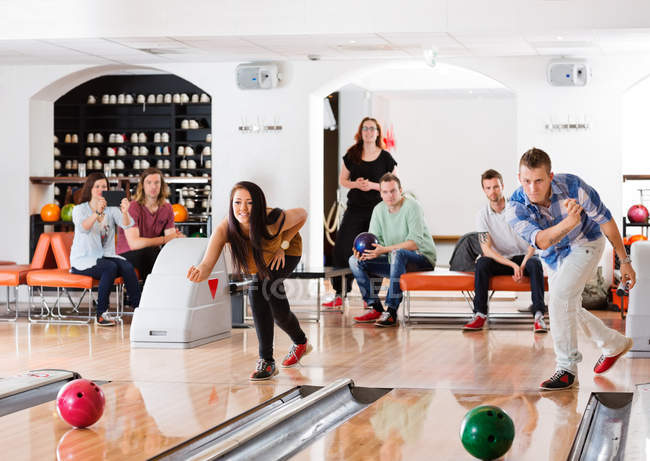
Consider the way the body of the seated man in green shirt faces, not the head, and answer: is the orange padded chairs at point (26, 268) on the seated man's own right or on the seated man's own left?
on the seated man's own right

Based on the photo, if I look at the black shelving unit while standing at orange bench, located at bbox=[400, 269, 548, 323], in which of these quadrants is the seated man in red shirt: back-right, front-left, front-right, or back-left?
front-left

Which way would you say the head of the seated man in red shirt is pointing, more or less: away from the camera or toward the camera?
toward the camera

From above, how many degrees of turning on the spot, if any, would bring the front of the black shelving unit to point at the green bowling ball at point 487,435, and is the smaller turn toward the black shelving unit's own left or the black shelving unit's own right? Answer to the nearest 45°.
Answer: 0° — it already faces it

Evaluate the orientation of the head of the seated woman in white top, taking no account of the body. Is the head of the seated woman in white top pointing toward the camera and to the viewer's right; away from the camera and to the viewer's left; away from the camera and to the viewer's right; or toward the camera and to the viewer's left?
toward the camera and to the viewer's right

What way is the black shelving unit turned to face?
toward the camera

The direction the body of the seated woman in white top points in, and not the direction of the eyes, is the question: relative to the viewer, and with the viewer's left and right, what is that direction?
facing the viewer and to the right of the viewer

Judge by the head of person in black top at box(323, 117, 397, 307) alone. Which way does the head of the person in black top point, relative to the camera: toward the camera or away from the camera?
toward the camera

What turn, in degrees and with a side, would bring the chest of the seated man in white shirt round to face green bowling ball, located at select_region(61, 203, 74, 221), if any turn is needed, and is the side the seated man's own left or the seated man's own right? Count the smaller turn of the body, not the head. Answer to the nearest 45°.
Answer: approximately 90° to the seated man's own right

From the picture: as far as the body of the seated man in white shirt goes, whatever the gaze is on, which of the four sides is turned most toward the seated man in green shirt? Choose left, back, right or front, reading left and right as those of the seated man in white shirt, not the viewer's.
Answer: right

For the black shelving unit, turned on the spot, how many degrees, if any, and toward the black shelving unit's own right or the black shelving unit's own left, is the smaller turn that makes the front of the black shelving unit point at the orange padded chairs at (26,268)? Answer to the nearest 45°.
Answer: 0° — it already faces it

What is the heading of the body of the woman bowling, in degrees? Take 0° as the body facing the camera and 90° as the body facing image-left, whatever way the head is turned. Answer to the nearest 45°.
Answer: approximately 45°

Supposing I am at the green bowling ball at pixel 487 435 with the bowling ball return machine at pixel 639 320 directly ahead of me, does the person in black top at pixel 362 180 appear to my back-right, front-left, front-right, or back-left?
front-left

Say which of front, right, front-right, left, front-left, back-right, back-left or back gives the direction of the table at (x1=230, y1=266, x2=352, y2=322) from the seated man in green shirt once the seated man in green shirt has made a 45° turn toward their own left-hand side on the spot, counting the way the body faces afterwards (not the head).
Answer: right

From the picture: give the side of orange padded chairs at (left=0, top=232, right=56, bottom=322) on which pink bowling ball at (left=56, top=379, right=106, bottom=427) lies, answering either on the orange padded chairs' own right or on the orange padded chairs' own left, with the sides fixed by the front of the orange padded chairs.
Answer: on the orange padded chairs' own left

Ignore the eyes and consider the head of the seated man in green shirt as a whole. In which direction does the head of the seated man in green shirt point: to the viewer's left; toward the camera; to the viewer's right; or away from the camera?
toward the camera
